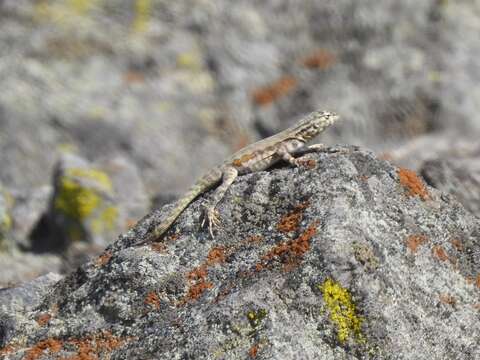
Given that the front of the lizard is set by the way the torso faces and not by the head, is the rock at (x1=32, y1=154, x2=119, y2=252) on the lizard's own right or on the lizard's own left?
on the lizard's own left

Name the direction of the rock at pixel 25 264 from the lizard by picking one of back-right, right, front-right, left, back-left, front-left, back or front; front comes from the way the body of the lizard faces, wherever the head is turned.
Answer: back-left

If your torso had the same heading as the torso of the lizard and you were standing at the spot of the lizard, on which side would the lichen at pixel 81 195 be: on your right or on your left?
on your left

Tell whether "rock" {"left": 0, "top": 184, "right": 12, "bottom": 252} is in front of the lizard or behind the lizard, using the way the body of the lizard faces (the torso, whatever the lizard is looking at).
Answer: behind

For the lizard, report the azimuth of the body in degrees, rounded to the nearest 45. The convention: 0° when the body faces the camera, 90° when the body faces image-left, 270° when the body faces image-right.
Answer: approximately 270°

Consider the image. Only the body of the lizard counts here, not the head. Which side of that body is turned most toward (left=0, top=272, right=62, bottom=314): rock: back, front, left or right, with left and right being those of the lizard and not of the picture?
back
